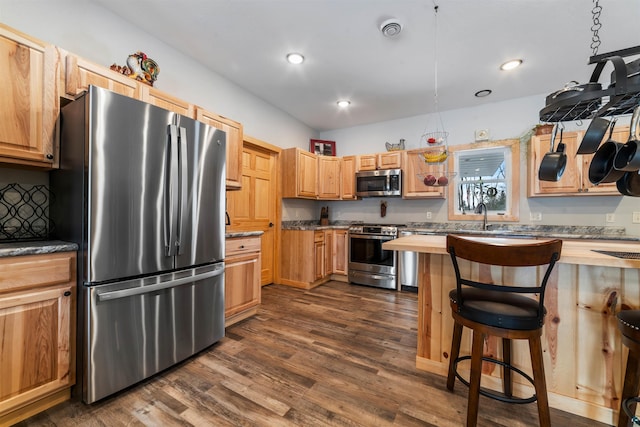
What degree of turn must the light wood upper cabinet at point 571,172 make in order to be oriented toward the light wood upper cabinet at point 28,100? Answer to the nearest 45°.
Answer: approximately 45° to its right

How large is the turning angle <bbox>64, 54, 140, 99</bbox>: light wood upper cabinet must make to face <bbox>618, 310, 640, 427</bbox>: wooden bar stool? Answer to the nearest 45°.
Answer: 0° — it already faces it

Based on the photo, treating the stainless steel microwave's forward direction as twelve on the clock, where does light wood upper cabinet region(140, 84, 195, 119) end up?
The light wood upper cabinet is roughly at 1 o'clock from the stainless steel microwave.

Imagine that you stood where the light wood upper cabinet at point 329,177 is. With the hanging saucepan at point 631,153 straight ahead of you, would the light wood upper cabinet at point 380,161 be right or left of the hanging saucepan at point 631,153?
left

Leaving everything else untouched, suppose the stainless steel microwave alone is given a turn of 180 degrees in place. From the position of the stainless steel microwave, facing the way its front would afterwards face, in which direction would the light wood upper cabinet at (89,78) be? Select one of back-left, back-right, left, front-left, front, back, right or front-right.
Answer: back-left

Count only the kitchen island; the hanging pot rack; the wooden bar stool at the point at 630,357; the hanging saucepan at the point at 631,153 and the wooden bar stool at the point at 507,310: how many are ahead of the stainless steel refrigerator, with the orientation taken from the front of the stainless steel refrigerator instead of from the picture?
5

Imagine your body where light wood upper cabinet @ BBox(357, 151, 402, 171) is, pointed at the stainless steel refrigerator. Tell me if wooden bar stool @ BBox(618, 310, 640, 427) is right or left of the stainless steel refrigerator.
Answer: left

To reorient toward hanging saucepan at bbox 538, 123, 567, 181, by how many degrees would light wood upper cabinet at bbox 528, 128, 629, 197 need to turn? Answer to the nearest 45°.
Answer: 0° — it already faces it

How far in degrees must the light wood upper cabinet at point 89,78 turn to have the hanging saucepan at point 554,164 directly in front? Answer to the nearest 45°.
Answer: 0° — it already faces it

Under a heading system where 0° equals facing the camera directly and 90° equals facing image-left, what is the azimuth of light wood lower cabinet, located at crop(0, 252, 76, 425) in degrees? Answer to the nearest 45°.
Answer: approximately 315°

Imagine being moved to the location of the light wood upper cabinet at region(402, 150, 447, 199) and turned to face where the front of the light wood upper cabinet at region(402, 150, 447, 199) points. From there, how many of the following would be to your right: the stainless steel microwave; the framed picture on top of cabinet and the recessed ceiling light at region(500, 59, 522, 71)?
2

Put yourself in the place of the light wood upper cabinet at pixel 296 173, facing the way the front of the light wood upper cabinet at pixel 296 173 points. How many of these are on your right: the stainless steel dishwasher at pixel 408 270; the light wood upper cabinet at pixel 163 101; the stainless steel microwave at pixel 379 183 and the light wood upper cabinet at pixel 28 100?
2
